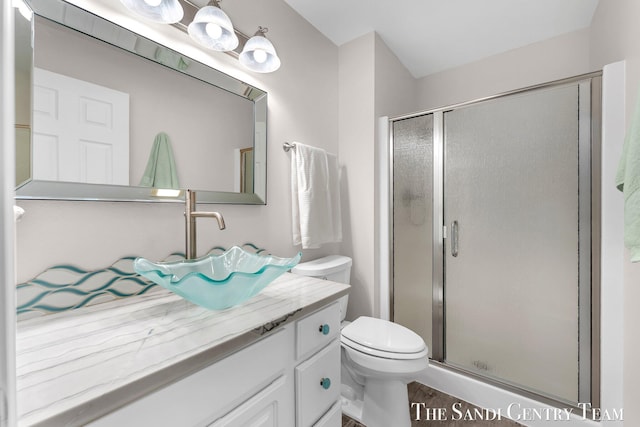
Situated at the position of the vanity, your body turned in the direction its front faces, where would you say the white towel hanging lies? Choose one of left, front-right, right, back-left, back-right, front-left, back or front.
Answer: left

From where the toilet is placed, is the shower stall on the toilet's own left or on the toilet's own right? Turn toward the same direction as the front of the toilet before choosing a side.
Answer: on the toilet's own left

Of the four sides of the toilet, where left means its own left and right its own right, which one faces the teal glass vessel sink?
right

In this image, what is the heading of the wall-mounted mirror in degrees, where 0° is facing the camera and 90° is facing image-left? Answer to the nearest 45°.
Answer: approximately 315°

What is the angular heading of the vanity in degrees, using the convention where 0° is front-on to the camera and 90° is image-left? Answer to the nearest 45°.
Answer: approximately 315°

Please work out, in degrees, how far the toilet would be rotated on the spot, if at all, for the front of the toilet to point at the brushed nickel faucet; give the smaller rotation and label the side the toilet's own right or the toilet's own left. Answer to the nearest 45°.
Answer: approximately 90° to the toilet's own right
